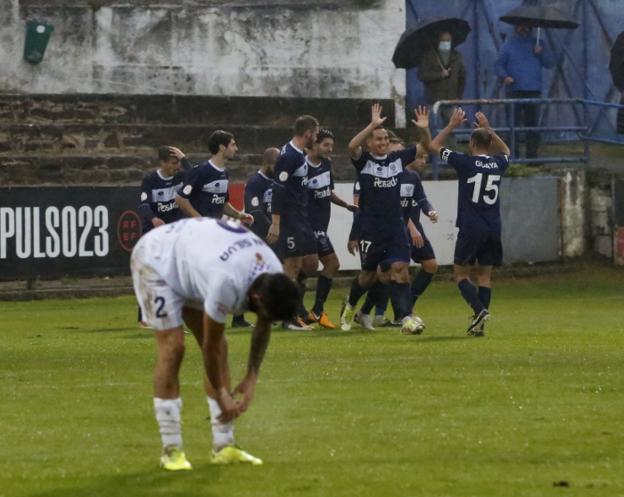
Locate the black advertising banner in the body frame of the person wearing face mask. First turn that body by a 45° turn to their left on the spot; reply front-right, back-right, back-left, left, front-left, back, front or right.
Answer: right

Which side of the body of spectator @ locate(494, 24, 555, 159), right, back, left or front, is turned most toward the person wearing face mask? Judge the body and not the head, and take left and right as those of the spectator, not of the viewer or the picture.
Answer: right

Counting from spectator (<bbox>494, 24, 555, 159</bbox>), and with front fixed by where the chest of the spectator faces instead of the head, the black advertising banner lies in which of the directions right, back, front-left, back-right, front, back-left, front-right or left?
front-right

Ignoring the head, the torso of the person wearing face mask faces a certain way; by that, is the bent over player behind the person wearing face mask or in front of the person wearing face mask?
in front

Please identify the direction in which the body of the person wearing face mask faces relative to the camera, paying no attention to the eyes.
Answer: toward the camera

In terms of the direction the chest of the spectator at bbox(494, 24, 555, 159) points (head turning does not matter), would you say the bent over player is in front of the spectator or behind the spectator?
in front

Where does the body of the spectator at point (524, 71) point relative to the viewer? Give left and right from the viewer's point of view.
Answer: facing the viewer

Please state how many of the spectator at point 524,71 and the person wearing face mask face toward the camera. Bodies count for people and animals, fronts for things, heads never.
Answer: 2
